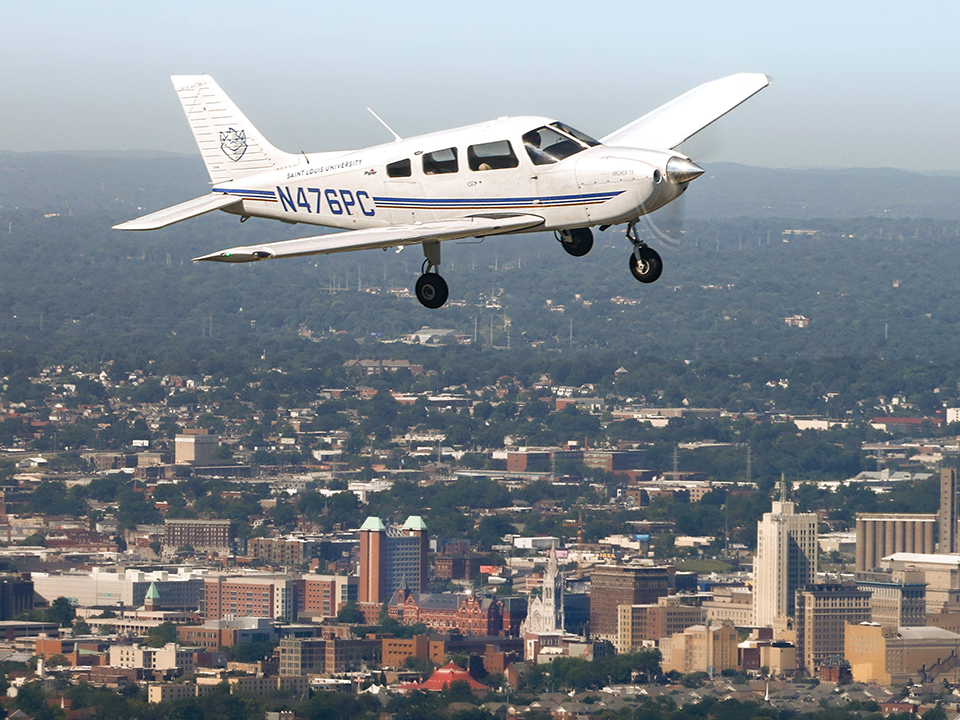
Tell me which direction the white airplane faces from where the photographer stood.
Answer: facing the viewer and to the right of the viewer
